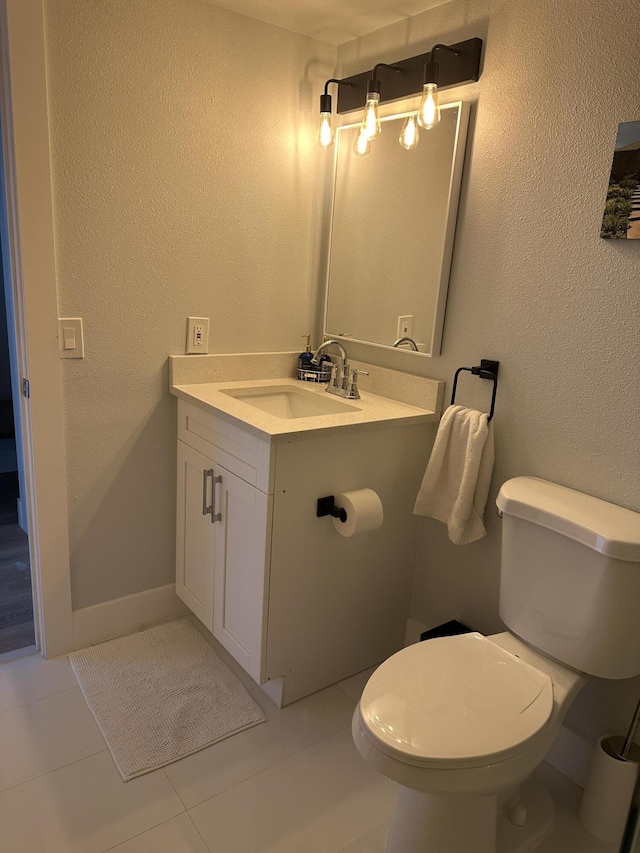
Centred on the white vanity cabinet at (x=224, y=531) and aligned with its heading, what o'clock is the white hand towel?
The white hand towel is roughly at 8 o'clock from the white vanity cabinet.

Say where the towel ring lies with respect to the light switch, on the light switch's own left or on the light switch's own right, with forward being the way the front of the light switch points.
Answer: on the light switch's own left

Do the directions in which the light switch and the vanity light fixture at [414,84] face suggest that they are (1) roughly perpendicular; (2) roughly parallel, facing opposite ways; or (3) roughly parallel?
roughly perpendicular

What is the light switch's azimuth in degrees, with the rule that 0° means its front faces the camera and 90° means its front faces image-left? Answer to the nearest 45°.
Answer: approximately 0°

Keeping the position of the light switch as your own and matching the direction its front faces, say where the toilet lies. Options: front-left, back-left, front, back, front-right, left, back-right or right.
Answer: front-left

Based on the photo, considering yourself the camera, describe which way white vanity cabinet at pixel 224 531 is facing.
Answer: facing the viewer and to the left of the viewer

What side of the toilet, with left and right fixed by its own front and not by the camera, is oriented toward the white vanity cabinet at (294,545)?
right

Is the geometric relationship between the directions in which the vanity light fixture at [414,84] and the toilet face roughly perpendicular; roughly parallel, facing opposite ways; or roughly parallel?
roughly parallel
